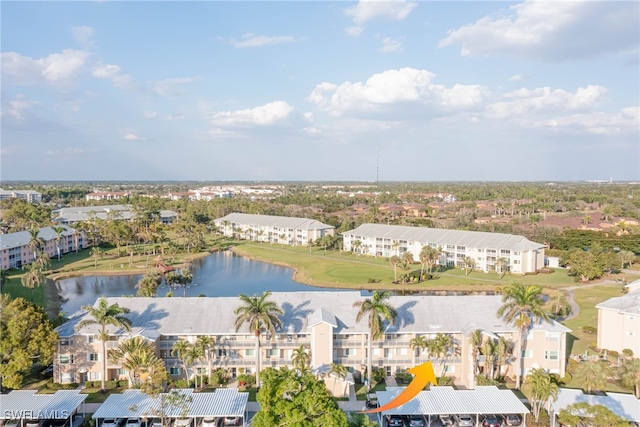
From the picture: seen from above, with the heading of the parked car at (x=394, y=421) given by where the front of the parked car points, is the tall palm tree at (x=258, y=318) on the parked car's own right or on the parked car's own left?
on the parked car's own left

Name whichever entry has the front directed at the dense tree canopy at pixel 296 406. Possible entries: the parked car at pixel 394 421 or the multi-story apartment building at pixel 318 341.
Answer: the multi-story apartment building

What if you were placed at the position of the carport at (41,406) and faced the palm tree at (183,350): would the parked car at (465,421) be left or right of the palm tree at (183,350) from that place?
right

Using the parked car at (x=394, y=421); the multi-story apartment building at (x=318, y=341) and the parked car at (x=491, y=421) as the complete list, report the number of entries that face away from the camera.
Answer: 2

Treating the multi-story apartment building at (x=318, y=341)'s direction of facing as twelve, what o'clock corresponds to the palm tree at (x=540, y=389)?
The palm tree is roughly at 10 o'clock from the multi-story apartment building.

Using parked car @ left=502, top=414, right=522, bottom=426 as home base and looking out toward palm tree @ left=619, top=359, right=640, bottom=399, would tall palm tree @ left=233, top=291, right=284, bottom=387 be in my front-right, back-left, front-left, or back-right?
back-left

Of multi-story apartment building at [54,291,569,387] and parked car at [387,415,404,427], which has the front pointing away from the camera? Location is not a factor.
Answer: the parked car

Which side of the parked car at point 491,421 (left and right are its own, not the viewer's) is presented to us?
back

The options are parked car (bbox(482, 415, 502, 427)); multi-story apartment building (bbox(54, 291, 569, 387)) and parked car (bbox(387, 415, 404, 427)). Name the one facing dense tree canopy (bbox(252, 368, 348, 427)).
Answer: the multi-story apartment building

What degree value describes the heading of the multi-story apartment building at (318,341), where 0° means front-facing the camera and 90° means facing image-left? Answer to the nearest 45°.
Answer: approximately 0°

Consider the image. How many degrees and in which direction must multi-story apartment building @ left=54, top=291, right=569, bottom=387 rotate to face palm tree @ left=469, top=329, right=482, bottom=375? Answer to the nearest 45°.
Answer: approximately 90° to its left

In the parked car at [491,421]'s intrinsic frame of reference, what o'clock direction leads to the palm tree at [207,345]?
The palm tree is roughly at 9 o'clock from the parked car.

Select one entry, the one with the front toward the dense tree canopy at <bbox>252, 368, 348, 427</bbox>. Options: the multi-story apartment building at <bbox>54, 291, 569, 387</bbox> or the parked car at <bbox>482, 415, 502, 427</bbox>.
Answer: the multi-story apartment building

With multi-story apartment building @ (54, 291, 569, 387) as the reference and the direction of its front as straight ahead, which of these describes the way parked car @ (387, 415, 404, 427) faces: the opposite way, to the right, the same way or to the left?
the opposite way
